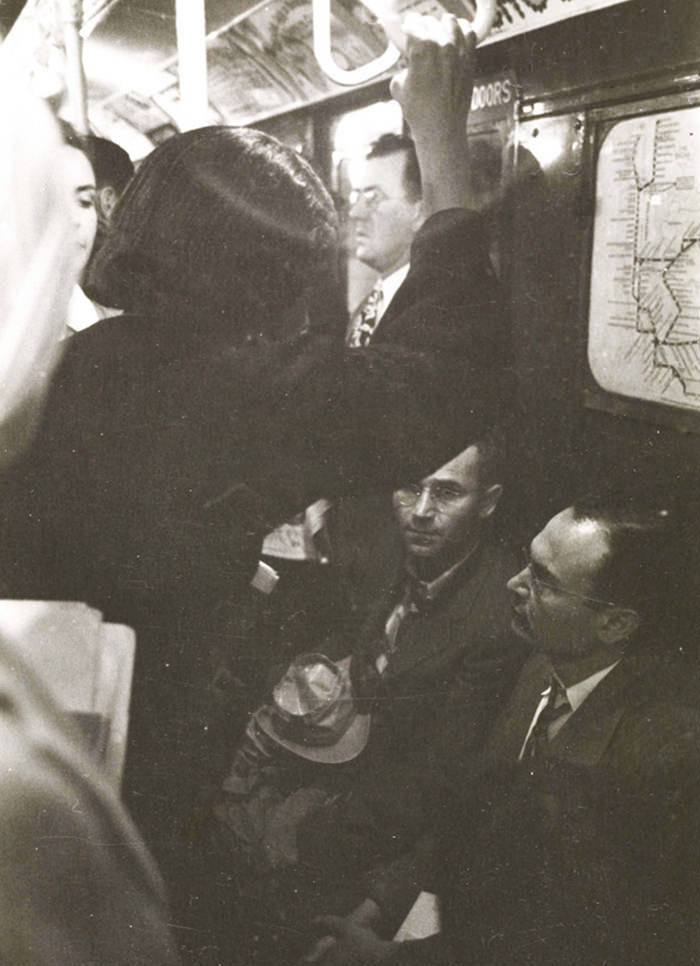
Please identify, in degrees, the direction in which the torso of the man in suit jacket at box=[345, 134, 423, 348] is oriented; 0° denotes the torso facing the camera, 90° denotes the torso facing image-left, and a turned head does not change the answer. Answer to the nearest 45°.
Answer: approximately 45°

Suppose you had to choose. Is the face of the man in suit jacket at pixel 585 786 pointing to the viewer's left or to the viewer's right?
to the viewer's left

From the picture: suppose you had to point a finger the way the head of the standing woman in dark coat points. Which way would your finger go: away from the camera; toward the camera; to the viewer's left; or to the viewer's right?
away from the camera

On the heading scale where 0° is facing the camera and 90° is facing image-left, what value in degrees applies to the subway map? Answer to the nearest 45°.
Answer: approximately 45°

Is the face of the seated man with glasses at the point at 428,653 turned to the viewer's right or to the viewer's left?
to the viewer's left

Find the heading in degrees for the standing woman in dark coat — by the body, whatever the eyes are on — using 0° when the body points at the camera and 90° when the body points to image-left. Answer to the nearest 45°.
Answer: approximately 180°
